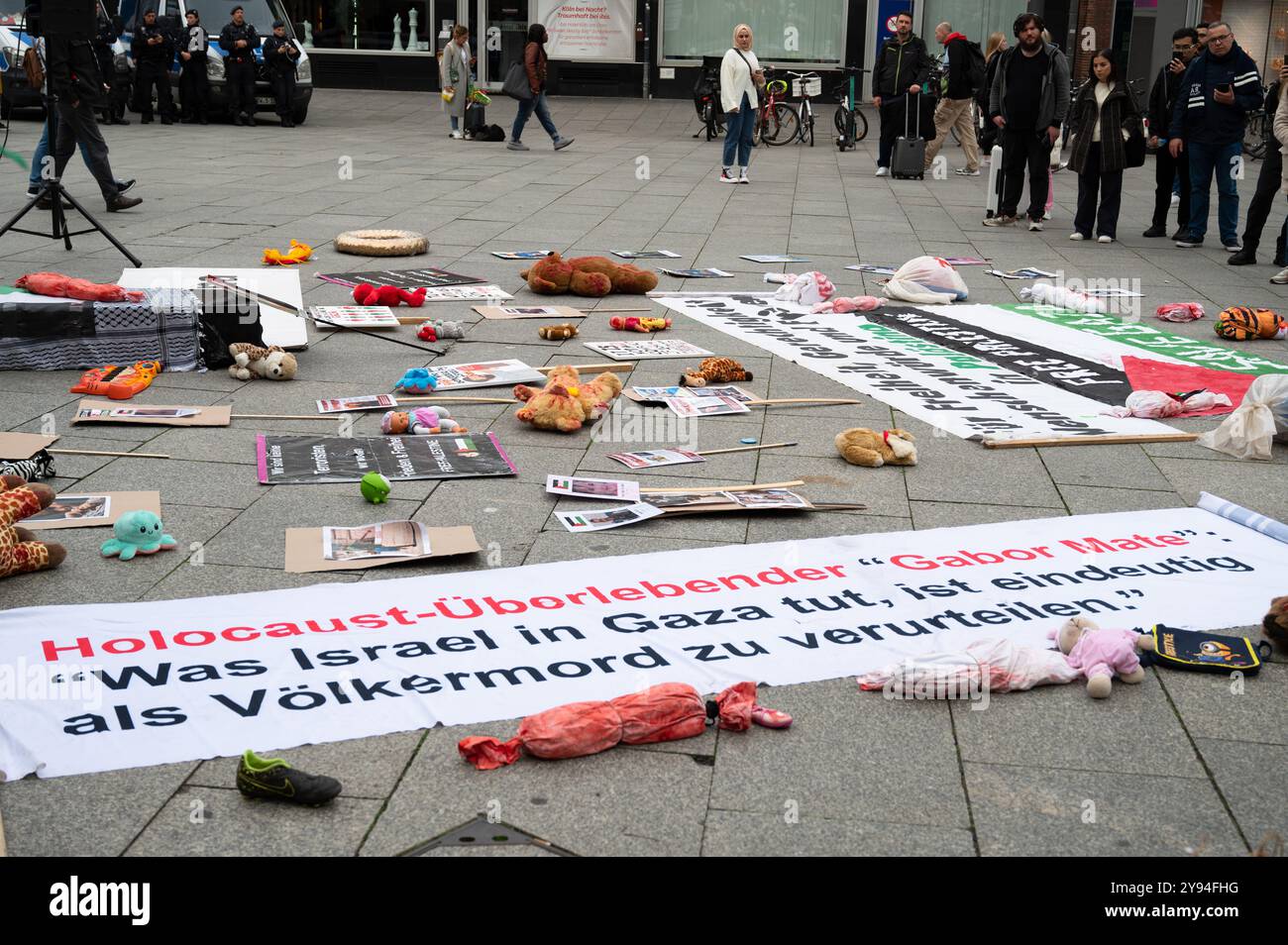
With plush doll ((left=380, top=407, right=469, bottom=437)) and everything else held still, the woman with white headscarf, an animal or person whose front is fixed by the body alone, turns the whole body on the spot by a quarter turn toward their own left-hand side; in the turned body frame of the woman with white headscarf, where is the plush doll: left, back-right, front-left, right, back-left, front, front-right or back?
back-right

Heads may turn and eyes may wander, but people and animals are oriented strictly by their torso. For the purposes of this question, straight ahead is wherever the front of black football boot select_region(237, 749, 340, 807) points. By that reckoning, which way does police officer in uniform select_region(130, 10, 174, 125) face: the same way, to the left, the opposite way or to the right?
to the right

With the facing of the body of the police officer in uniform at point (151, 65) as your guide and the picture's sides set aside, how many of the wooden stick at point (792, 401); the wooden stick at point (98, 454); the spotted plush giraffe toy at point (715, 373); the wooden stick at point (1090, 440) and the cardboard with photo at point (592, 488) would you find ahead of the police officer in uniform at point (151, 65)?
5

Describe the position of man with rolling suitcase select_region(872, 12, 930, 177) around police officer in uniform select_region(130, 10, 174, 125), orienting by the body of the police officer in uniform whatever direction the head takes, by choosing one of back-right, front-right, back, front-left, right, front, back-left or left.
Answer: front-left

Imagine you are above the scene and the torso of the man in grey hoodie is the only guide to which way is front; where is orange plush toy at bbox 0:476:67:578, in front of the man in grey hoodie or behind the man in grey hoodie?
in front

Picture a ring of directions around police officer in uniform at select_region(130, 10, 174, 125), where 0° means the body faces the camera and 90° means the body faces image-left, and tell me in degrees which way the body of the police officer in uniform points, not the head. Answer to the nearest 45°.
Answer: approximately 0°

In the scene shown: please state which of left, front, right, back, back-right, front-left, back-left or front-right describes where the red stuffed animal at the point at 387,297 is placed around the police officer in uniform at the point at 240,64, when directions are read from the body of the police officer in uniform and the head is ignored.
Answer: front

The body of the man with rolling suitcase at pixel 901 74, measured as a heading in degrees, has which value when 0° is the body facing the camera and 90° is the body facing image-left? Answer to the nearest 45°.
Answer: approximately 0°

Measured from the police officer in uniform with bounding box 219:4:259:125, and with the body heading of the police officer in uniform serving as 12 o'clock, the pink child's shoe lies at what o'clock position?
The pink child's shoe is roughly at 12 o'clock from the police officer in uniform.

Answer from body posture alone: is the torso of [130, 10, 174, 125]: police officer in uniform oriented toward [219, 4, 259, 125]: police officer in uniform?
no

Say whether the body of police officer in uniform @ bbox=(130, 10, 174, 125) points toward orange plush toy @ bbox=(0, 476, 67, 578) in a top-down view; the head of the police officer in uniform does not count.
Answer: yes

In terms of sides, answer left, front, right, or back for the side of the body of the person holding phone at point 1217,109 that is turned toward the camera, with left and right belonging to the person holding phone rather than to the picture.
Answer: front

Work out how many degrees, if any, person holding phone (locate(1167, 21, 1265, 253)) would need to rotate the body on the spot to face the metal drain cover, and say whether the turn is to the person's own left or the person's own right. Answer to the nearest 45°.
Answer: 0° — they already face it

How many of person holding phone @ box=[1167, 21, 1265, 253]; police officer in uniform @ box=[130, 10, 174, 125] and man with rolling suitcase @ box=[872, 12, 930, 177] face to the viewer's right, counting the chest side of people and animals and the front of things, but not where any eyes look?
0

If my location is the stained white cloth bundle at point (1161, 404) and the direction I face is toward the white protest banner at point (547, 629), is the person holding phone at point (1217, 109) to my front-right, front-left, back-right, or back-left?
back-right
